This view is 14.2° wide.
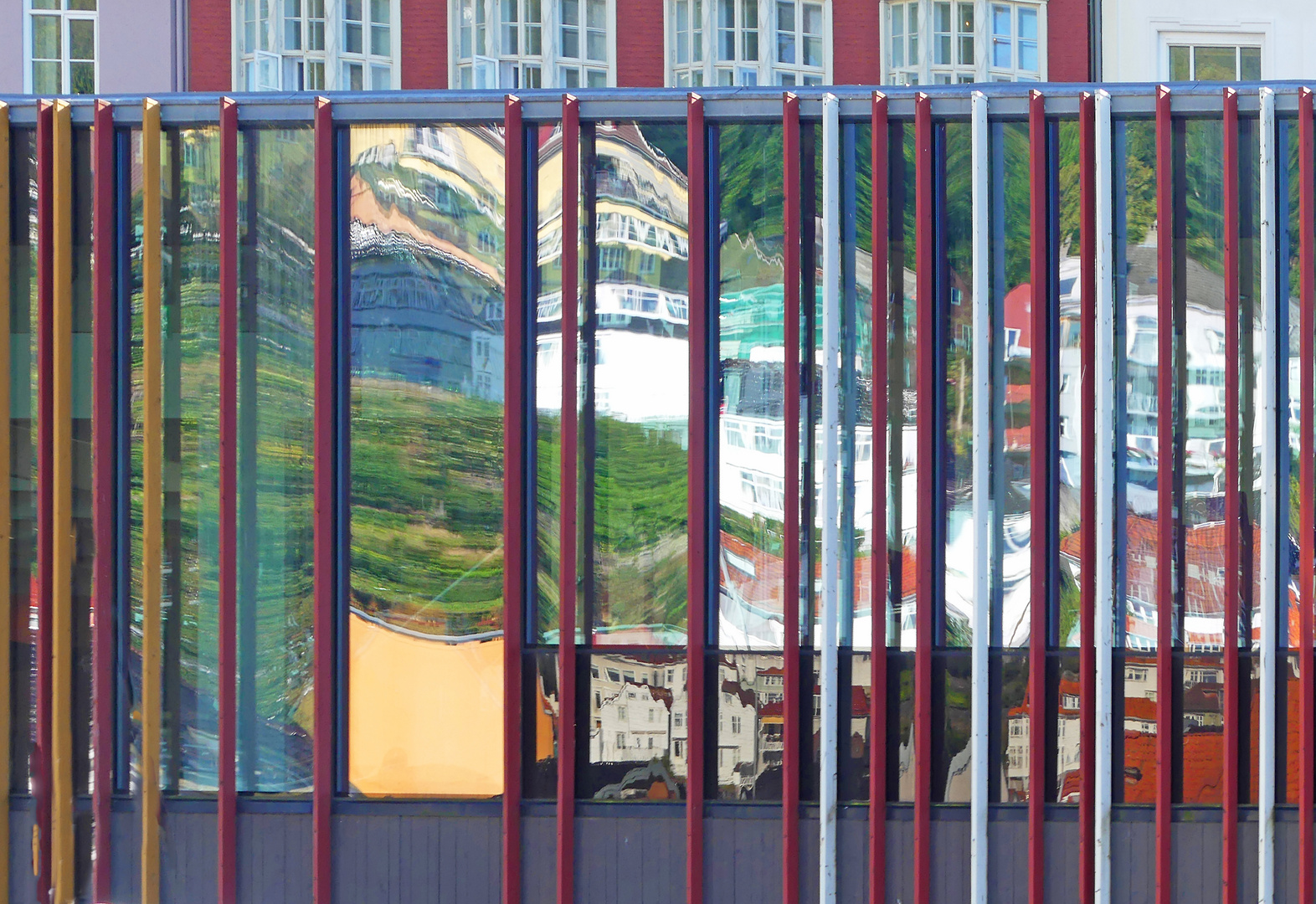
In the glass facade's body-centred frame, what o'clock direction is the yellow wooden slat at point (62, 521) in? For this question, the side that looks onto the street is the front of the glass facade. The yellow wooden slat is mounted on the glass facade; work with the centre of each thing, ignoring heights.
The yellow wooden slat is roughly at 3 o'clock from the glass facade.

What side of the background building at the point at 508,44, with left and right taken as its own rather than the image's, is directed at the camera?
front

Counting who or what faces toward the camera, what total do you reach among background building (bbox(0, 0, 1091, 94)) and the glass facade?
2

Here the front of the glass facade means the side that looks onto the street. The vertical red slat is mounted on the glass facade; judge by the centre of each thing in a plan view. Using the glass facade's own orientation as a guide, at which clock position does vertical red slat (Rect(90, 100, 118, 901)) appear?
The vertical red slat is roughly at 3 o'clock from the glass facade.

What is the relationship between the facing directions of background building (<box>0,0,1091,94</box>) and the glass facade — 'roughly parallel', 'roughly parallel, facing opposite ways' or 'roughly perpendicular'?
roughly parallel

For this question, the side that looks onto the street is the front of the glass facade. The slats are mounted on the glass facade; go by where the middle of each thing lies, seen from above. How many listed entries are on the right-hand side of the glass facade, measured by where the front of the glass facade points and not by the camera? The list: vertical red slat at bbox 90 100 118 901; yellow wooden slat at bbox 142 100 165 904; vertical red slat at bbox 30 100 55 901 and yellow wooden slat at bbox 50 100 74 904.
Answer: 4

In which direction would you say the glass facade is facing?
toward the camera

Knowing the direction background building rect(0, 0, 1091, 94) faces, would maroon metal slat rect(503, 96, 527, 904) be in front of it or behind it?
in front
